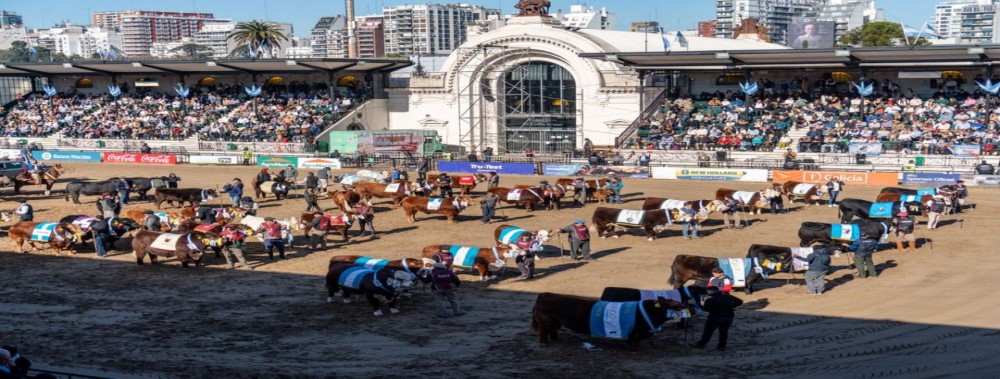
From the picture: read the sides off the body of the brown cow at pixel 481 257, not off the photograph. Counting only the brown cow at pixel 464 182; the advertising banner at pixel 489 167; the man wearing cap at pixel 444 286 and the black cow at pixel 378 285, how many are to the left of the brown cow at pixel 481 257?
2

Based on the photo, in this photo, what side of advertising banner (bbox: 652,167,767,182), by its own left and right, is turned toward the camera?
front

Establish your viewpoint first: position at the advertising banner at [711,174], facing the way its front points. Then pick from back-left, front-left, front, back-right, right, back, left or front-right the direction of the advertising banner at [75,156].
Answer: right

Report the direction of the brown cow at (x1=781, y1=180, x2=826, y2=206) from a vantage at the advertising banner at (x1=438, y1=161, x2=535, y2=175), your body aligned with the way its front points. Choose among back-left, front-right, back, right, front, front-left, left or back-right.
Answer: front-left

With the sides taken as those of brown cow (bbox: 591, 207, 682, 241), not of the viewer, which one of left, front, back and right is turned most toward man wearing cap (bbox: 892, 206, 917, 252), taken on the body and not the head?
front

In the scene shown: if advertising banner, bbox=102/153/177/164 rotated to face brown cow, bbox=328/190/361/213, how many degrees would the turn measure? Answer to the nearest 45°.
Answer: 0° — it already faces it

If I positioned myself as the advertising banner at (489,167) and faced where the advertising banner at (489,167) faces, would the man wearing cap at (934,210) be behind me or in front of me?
in front

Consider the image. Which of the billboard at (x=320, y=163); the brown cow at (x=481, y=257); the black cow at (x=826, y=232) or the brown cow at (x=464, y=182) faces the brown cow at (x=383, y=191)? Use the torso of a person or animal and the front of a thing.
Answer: the billboard

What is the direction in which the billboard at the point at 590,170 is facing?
toward the camera
